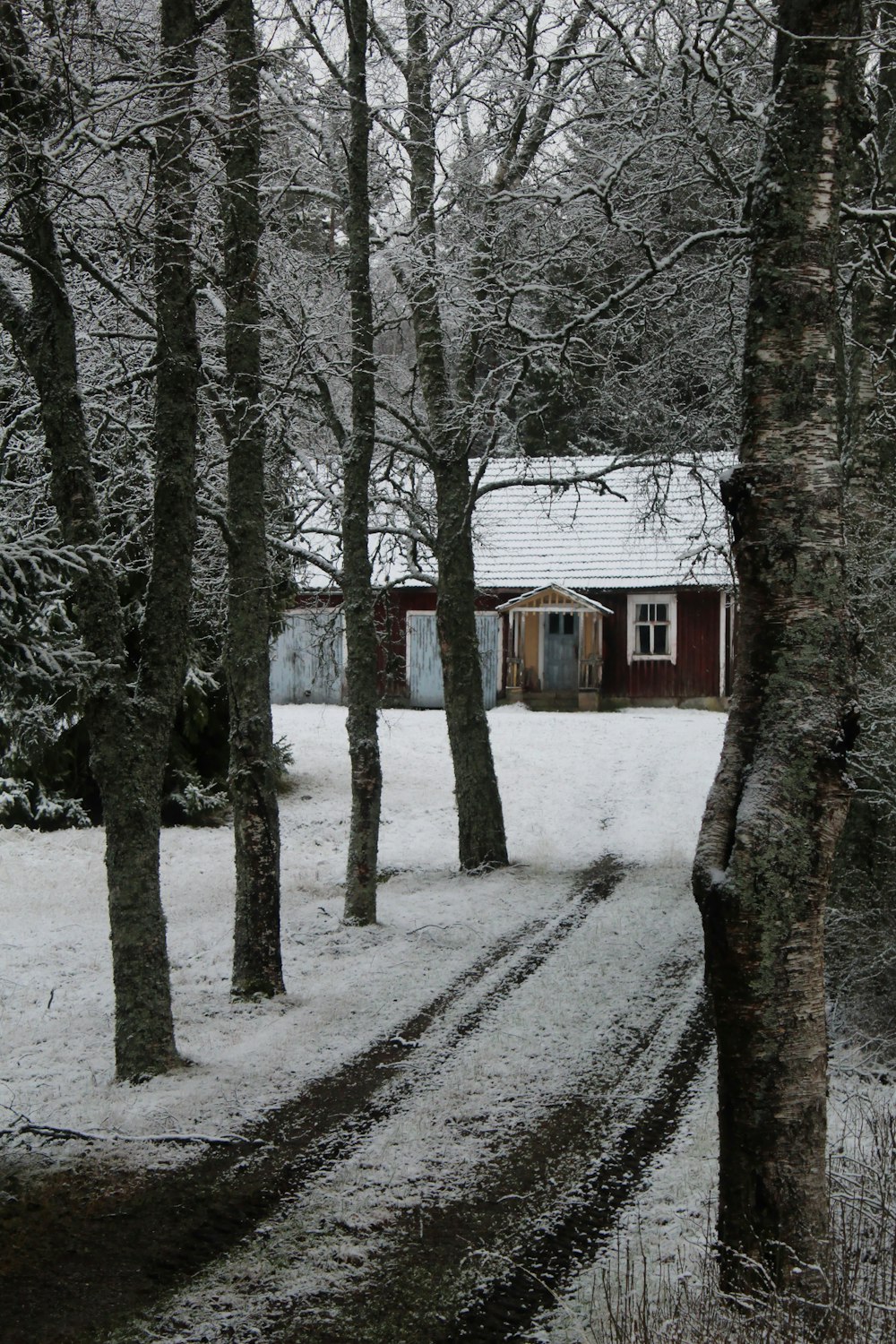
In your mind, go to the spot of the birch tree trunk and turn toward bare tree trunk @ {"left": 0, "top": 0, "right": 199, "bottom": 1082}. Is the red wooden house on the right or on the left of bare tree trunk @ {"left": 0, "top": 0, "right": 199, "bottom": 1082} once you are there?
right

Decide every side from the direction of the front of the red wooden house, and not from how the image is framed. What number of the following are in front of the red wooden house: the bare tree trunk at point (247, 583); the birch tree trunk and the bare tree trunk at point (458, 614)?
3

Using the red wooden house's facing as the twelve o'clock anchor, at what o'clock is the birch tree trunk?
The birch tree trunk is roughly at 12 o'clock from the red wooden house.

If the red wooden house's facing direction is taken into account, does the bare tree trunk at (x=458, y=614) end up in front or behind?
in front

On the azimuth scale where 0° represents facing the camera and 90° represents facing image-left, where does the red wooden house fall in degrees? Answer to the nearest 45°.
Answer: approximately 0°

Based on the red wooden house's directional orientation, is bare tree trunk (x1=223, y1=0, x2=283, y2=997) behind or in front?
in front

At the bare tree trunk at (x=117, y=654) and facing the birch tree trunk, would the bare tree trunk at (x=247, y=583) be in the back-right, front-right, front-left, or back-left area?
back-left

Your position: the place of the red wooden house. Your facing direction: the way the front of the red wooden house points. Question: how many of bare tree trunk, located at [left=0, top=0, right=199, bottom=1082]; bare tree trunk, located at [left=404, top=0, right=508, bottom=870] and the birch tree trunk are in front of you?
3

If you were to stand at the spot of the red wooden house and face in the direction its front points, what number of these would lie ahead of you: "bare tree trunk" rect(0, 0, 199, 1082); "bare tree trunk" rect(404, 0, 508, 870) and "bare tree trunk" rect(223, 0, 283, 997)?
3
